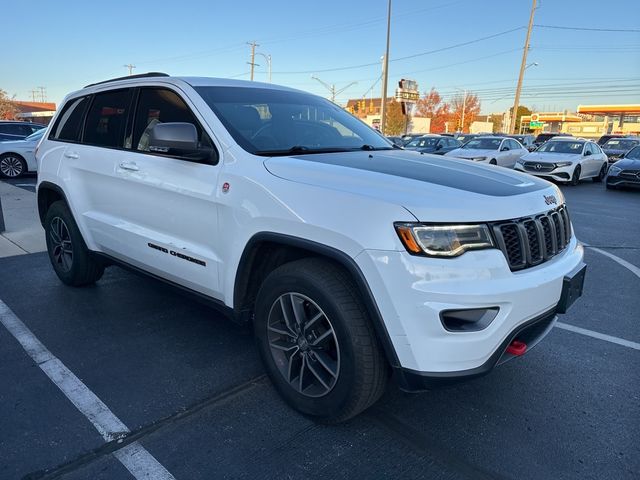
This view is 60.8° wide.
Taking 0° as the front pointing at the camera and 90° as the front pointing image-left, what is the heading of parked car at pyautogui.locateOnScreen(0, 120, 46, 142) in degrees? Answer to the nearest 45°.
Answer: approximately 270°

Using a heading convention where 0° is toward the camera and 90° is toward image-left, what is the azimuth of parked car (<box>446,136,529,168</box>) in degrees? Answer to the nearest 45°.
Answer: approximately 45°

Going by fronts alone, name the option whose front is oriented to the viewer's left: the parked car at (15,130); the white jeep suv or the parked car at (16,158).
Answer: the parked car at (16,158)

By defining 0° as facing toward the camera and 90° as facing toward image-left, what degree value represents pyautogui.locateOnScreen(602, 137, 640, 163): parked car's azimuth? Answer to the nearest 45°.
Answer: approximately 45°

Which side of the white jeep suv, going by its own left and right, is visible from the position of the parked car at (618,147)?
left

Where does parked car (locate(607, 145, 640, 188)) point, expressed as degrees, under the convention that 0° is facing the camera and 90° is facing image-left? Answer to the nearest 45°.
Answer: approximately 45°
